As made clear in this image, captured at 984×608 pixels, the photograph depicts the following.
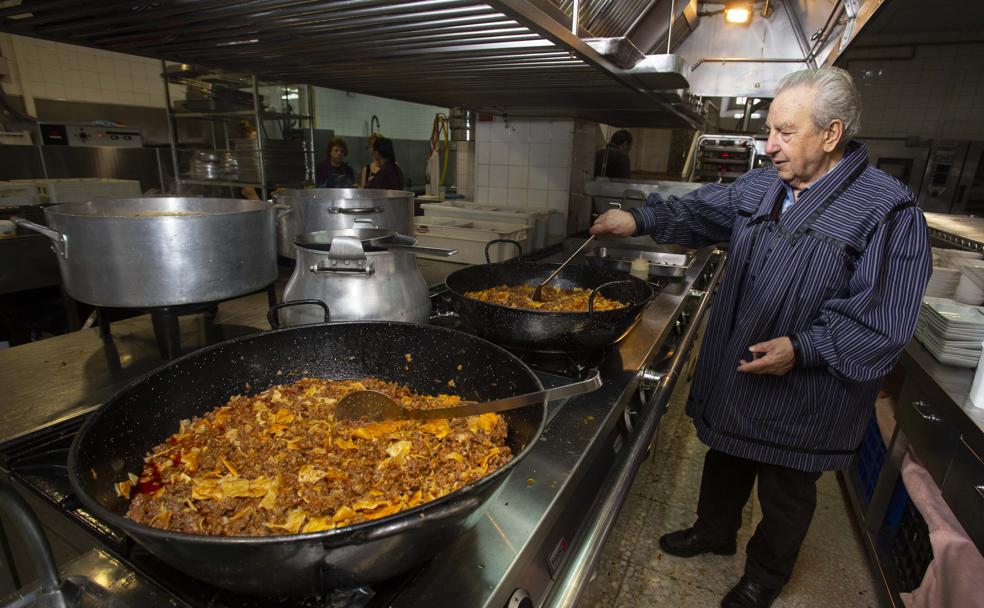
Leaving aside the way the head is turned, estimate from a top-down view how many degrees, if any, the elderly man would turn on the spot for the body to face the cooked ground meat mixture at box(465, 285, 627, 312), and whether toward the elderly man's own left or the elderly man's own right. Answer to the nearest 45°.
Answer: approximately 45° to the elderly man's own right

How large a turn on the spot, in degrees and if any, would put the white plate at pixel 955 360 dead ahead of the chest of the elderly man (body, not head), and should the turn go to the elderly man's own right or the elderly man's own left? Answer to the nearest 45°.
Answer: approximately 180°

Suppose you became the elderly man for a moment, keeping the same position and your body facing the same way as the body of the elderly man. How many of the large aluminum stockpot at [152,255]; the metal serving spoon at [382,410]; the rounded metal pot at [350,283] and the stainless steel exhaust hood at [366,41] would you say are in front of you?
4

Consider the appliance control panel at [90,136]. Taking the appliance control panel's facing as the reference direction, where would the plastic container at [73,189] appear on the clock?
The plastic container is roughly at 12 o'clock from the appliance control panel.

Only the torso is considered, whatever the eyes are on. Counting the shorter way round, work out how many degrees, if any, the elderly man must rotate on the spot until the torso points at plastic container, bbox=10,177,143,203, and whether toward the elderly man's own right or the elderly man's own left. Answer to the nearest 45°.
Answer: approximately 45° to the elderly man's own right

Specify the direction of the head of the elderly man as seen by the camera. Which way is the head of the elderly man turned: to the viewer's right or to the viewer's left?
to the viewer's left

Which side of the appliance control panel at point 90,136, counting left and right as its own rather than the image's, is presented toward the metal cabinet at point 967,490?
front

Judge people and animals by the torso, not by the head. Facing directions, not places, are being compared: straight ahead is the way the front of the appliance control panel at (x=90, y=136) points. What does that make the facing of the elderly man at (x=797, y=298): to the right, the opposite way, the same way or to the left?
to the right

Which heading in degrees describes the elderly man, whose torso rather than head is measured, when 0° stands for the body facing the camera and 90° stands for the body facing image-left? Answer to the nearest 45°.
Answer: approximately 45°

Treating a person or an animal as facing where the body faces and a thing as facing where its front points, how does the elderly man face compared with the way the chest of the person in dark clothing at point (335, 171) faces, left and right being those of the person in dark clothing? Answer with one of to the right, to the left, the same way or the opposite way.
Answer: to the right

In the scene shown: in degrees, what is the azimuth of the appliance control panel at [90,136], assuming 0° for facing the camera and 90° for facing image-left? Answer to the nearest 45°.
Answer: approximately 0°

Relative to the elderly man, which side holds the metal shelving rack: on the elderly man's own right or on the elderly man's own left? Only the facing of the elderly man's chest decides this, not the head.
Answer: on the elderly man's own right

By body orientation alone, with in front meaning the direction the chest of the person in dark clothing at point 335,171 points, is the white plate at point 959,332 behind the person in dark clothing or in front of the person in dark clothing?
in front

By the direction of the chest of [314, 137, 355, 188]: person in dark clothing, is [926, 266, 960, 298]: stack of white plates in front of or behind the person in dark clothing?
in front
